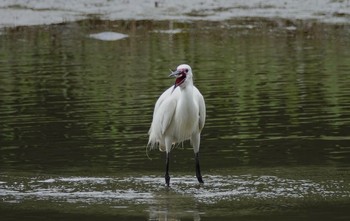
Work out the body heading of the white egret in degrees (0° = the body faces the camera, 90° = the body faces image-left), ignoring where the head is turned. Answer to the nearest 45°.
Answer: approximately 315°
